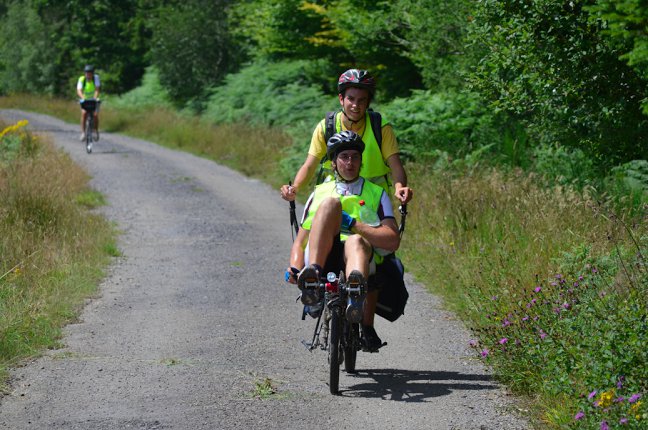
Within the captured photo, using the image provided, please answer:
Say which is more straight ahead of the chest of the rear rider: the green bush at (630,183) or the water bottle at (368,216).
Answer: the water bottle

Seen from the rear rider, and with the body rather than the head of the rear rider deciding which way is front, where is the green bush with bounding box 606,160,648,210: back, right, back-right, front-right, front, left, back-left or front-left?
back-left

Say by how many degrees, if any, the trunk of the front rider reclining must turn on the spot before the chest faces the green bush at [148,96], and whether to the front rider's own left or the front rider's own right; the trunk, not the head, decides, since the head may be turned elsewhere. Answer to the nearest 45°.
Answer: approximately 180°

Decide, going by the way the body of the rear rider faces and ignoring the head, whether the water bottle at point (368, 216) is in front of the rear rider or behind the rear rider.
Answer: in front

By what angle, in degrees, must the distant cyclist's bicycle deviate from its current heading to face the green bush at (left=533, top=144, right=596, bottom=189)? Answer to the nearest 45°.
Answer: approximately 45° to its left

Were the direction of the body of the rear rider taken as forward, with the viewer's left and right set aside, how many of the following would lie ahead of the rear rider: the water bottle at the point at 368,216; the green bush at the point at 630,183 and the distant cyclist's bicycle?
1

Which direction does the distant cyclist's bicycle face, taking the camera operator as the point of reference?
facing the viewer

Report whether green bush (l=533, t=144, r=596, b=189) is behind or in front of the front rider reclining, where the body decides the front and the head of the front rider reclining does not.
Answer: behind

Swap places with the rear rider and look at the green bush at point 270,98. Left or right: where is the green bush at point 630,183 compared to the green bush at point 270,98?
right

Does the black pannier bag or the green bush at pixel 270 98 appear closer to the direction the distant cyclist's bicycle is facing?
the black pannier bag

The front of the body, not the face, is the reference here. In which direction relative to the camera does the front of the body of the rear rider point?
toward the camera

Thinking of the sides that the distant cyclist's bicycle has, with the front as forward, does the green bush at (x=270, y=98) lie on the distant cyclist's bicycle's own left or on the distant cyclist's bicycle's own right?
on the distant cyclist's bicycle's own left
